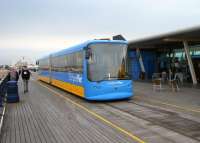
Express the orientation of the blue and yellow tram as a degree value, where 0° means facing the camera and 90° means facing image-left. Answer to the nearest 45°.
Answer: approximately 315°
